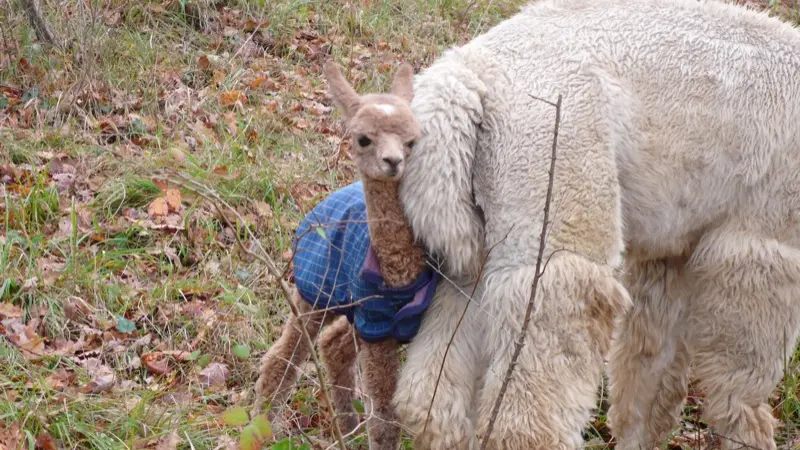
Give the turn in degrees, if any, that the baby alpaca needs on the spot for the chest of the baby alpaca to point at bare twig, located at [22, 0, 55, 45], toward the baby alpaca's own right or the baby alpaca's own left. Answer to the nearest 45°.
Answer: approximately 180°
